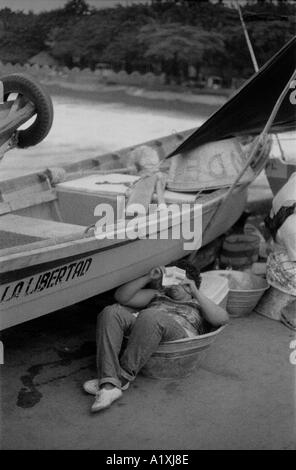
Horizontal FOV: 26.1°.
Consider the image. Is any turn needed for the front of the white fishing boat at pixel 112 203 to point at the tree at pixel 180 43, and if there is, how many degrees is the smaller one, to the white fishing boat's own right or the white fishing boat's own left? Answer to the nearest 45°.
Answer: approximately 45° to the white fishing boat's own left

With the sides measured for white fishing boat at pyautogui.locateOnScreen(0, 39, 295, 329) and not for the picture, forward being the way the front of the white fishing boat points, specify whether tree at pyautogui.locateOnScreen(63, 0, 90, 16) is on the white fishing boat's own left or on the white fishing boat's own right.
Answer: on the white fishing boat's own left
